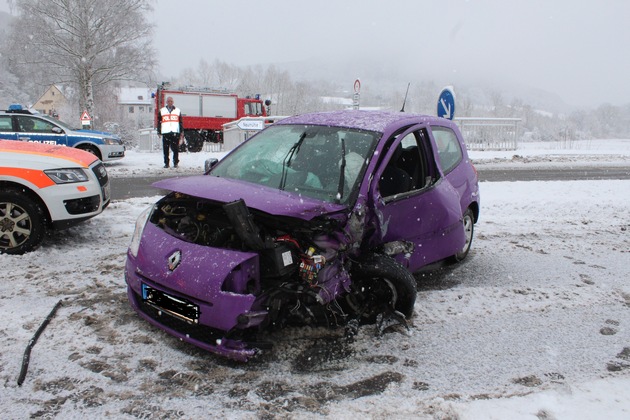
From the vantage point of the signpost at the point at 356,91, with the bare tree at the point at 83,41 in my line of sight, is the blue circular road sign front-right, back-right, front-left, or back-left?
back-left

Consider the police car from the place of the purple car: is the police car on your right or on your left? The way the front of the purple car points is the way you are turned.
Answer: on your right

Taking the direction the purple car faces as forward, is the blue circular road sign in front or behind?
behind

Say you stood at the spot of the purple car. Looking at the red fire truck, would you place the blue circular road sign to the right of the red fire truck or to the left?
right

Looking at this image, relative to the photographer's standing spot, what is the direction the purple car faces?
facing the viewer and to the left of the viewer

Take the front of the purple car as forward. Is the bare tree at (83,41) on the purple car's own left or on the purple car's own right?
on the purple car's own right

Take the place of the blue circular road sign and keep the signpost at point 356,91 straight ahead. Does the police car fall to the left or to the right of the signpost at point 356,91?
left

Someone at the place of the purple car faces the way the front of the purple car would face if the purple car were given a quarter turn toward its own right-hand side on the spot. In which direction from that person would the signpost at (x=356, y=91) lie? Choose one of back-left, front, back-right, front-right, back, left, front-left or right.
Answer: front-right

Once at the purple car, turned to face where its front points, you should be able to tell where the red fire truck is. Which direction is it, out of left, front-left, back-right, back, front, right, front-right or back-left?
back-right

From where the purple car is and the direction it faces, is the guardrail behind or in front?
behind
